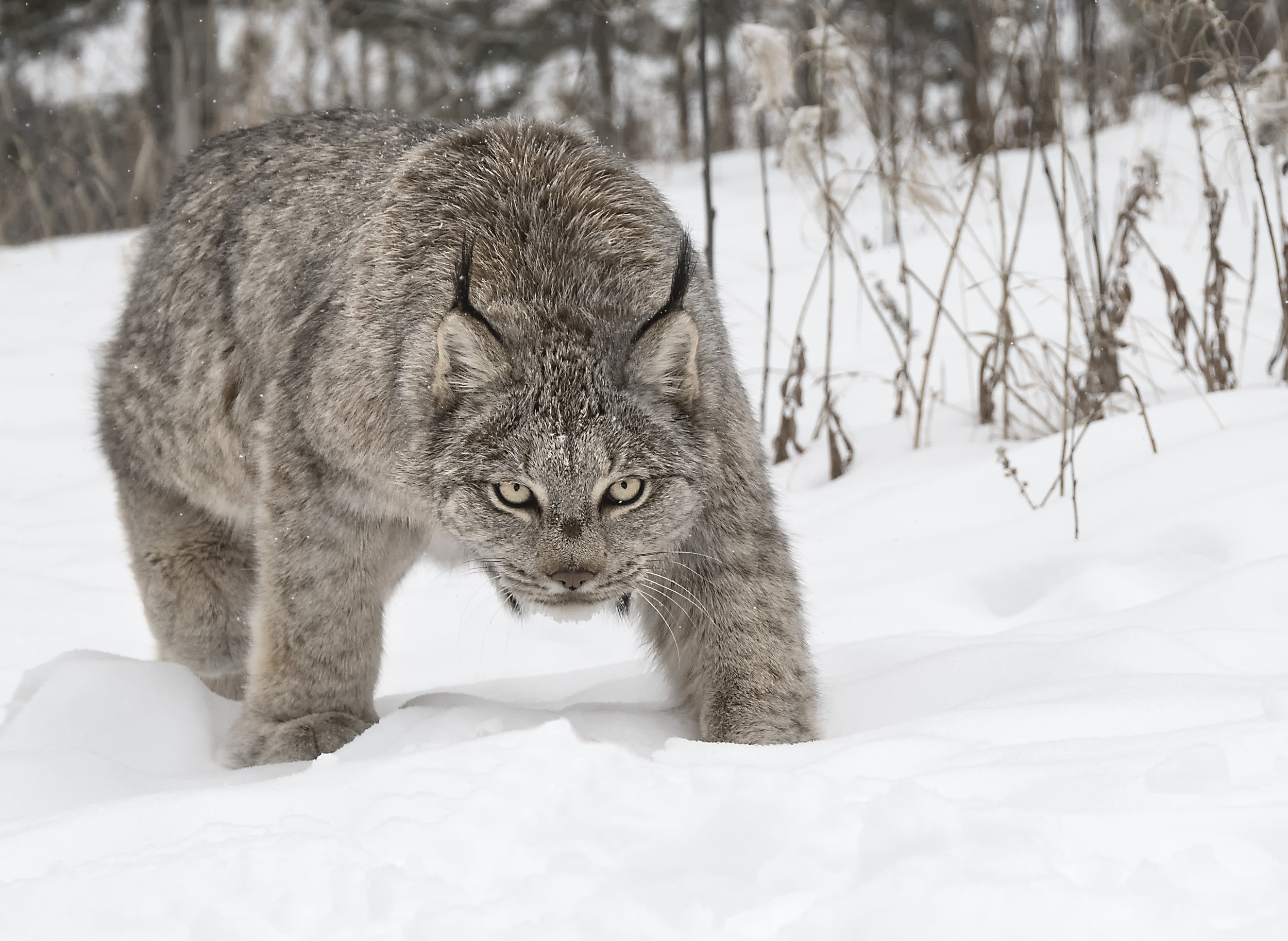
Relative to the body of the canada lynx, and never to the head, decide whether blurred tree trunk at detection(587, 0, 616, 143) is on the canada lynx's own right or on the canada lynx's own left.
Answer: on the canada lynx's own left

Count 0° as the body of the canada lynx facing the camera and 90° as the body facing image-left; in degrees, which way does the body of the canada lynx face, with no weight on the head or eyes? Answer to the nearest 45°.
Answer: approximately 315°

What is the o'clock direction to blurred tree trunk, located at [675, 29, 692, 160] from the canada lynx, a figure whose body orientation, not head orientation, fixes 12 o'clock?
The blurred tree trunk is roughly at 8 o'clock from the canada lynx.
